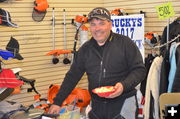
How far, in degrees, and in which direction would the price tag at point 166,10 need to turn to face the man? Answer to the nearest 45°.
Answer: approximately 45° to its right

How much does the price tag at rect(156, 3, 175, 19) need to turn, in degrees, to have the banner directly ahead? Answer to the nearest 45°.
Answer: approximately 135° to its right

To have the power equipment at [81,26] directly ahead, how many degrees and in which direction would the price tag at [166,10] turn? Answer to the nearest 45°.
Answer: approximately 135° to its right

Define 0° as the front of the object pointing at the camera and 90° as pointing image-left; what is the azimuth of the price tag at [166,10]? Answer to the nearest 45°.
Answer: approximately 0°

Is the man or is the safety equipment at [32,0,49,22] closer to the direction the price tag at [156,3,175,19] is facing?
the man

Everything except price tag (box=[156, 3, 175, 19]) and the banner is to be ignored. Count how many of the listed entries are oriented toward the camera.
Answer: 2
